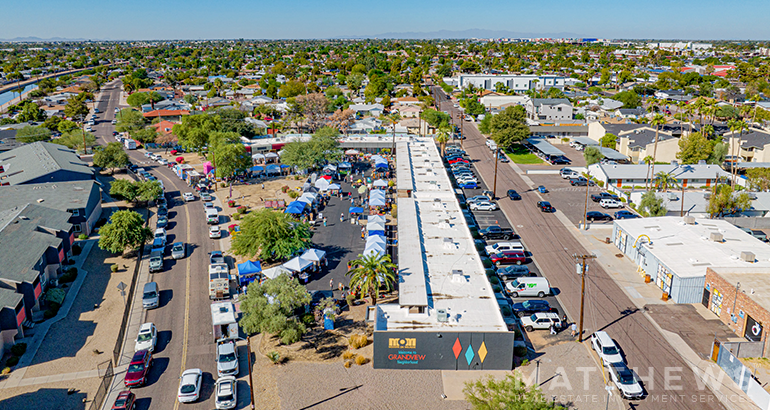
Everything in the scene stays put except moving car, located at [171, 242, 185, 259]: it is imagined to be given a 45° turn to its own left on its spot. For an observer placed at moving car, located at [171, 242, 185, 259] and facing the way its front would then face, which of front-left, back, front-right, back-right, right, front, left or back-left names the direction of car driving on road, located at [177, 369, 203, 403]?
front-right

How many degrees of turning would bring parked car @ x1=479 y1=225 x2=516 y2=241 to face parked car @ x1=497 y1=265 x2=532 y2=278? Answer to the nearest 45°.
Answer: approximately 90° to its left

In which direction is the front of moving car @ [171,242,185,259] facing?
toward the camera

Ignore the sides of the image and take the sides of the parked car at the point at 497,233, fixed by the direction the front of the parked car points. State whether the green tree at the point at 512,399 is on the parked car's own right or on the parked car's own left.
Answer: on the parked car's own left

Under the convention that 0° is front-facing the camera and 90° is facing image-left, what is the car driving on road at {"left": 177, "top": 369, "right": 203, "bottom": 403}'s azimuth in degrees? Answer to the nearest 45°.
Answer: approximately 180°

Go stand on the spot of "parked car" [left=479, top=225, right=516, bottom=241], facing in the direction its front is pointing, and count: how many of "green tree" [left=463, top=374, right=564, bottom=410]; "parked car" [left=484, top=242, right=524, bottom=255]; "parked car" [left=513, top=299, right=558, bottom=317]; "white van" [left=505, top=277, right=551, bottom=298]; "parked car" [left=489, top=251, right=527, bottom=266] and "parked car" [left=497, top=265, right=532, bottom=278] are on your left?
6

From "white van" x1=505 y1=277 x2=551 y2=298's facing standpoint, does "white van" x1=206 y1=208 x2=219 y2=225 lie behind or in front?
in front

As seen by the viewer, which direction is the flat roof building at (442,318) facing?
toward the camera

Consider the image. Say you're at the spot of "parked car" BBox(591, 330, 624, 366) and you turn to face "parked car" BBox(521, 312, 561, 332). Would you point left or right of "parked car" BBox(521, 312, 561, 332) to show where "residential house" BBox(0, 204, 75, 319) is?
left

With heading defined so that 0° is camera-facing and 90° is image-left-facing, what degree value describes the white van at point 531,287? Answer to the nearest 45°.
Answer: approximately 90°

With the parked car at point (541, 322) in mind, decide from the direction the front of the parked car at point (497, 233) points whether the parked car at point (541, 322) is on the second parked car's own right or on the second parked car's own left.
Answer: on the second parked car's own left

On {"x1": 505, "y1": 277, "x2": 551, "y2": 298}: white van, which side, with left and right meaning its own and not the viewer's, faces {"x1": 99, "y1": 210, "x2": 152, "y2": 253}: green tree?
front

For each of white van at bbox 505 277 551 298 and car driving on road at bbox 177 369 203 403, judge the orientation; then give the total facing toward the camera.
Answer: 0
